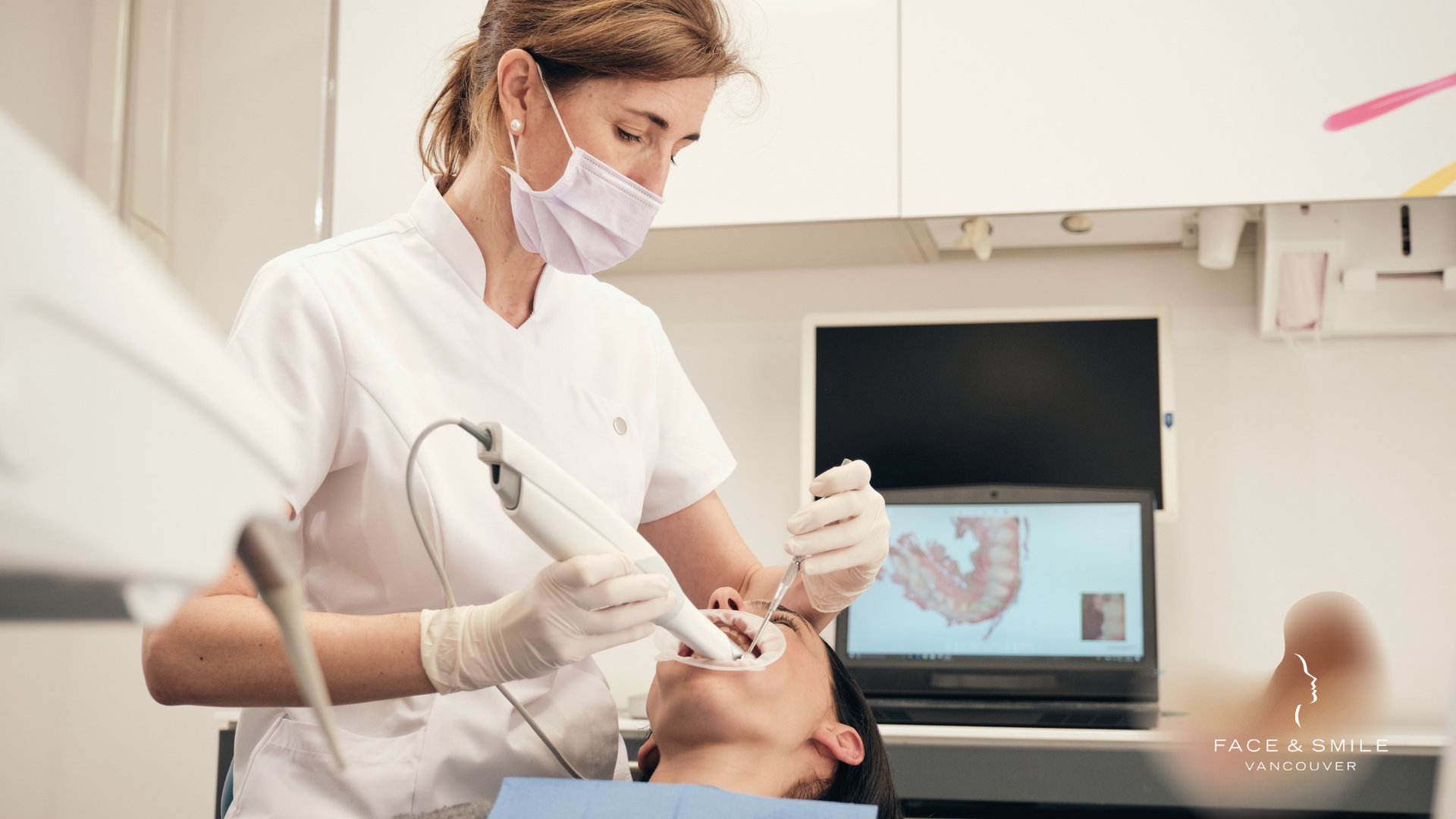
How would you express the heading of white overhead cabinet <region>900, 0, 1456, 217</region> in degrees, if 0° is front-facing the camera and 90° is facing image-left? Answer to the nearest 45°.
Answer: approximately 0°

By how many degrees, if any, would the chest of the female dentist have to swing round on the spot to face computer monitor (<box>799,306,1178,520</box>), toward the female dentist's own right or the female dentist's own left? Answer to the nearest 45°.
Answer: approximately 90° to the female dentist's own left

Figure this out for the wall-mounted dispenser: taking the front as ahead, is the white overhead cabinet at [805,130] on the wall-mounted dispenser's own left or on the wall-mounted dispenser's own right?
on the wall-mounted dispenser's own right
